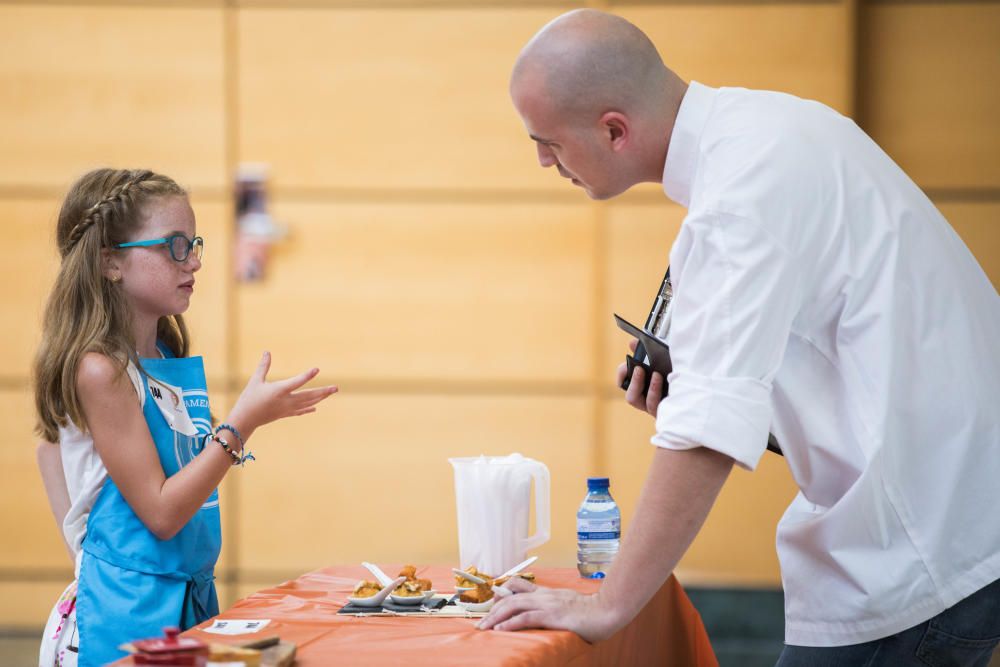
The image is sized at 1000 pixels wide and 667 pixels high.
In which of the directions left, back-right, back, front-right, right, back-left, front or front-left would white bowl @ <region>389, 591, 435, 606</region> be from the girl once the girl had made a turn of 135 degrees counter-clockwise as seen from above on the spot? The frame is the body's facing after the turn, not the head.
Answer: back

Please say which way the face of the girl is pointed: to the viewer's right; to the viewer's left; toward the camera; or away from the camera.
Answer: to the viewer's right

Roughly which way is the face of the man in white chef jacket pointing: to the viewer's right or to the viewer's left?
to the viewer's left

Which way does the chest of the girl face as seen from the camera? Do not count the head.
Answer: to the viewer's right

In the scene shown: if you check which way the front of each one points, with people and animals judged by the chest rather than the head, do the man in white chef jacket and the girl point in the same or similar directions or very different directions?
very different directions

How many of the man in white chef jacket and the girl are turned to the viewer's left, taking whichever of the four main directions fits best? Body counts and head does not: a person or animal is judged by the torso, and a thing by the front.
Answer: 1

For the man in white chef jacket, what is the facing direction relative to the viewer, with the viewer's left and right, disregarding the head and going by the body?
facing to the left of the viewer

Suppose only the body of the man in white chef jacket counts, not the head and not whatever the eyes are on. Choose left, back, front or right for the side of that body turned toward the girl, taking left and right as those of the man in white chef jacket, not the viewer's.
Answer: front

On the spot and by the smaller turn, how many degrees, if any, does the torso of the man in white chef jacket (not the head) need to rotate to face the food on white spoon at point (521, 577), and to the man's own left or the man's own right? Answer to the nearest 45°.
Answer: approximately 45° to the man's own right

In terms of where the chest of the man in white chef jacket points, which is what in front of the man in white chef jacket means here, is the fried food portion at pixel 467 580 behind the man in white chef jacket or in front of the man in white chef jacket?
in front

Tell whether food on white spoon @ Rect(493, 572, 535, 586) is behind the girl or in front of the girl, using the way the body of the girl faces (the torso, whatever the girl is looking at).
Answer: in front

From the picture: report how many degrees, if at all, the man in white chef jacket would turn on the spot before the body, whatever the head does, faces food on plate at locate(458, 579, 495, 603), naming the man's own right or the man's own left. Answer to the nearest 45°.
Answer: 0° — they already face it
